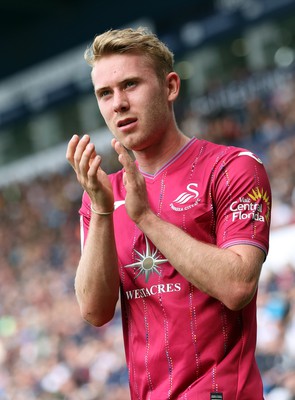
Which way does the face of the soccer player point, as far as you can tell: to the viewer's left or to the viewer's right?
to the viewer's left

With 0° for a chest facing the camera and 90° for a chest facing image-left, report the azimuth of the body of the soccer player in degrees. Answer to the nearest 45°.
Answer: approximately 45°
